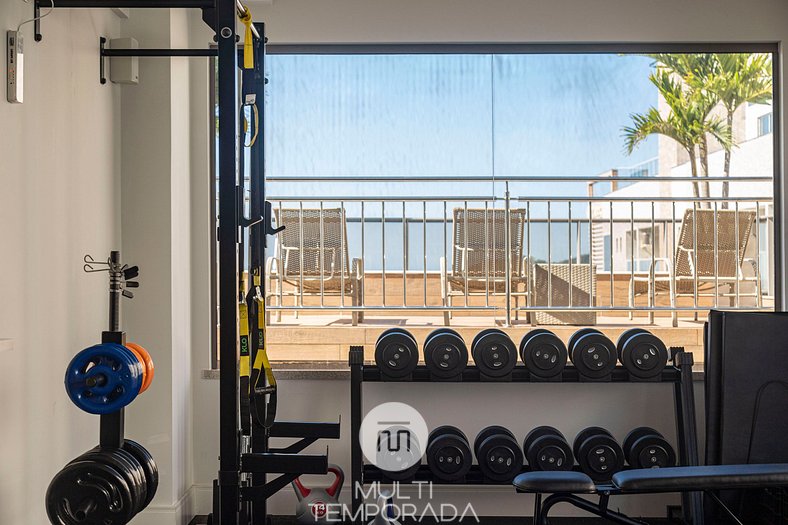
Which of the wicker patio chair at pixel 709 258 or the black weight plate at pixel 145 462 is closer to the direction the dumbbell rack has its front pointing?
the black weight plate

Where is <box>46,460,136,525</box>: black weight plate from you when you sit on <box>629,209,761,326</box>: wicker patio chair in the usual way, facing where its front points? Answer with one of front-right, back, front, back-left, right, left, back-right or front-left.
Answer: left

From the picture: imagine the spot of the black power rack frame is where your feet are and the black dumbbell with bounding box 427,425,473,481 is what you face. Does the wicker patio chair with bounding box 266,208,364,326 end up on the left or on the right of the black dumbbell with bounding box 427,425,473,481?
left

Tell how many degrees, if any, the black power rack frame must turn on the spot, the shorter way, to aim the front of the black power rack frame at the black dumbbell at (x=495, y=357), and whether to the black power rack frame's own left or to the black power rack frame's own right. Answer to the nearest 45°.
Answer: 0° — it already faces it

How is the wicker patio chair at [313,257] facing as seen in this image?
away from the camera

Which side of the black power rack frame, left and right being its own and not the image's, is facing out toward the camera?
right

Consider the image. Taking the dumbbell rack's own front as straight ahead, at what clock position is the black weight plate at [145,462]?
The black weight plate is roughly at 2 o'clock from the dumbbell rack.

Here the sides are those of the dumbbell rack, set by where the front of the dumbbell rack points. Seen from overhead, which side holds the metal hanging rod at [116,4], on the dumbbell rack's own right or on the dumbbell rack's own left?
on the dumbbell rack's own right

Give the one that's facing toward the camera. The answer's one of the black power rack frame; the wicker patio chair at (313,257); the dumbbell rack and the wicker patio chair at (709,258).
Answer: the dumbbell rack
